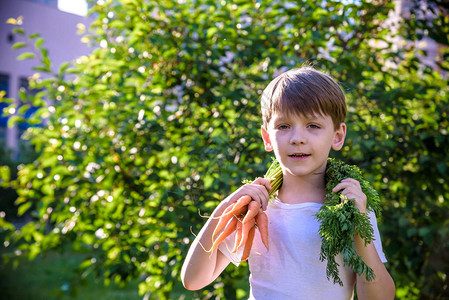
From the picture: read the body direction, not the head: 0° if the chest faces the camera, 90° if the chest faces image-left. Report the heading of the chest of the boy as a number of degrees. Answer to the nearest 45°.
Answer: approximately 0°
